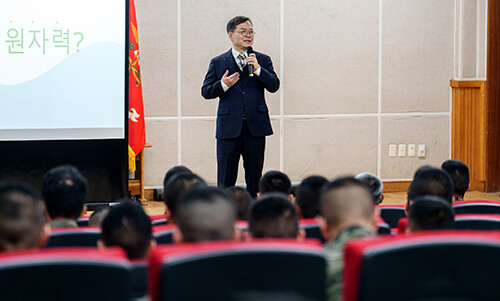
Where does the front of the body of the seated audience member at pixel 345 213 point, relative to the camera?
away from the camera

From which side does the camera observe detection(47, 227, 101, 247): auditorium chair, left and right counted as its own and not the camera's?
back

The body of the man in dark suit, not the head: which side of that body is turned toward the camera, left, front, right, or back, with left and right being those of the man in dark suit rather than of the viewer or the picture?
front

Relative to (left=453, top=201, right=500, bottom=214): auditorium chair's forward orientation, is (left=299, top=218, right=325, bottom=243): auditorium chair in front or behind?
behind

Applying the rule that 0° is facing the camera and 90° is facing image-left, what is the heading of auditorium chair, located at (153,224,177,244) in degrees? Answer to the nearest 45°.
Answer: approximately 180°

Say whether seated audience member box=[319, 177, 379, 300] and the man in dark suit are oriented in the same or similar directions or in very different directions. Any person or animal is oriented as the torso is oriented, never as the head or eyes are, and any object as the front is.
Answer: very different directions

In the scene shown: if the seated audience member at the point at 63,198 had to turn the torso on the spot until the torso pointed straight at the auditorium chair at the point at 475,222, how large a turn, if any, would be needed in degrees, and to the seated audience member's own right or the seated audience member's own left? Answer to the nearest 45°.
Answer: approximately 135° to the seated audience member's own right

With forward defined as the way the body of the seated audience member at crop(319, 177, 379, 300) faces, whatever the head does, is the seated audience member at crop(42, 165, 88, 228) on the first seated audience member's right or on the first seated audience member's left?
on the first seated audience member's left

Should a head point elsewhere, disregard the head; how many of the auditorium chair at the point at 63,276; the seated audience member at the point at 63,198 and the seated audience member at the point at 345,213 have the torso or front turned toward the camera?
0

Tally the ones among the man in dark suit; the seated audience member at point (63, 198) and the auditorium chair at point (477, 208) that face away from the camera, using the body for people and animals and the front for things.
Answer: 2

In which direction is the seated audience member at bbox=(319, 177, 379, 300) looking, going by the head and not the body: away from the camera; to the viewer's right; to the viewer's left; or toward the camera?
away from the camera

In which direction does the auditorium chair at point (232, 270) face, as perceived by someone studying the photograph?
facing away from the viewer

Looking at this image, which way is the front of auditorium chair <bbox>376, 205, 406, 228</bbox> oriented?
away from the camera

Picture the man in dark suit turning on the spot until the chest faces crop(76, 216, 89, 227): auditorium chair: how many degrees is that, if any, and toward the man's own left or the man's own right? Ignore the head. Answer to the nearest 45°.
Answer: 0° — they already face it

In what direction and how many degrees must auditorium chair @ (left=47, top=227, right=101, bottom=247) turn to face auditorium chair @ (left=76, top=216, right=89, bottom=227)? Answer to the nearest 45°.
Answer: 0° — it already faces it

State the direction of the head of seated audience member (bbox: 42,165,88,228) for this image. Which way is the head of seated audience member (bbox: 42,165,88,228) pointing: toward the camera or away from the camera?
away from the camera
